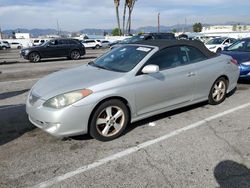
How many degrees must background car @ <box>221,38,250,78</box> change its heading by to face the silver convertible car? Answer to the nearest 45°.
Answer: approximately 45° to its left

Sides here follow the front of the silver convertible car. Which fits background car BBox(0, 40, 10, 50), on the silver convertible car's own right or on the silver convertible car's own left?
on the silver convertible car's own right

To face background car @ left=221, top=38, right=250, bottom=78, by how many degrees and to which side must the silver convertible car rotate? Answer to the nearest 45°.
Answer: approximately 180°

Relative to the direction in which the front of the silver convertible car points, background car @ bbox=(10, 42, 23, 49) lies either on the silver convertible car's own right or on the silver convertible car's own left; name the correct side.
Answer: on the silver convertible car's own right

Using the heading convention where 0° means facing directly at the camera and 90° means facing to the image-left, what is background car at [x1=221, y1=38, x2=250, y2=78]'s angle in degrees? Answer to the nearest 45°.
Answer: approximately 45°
